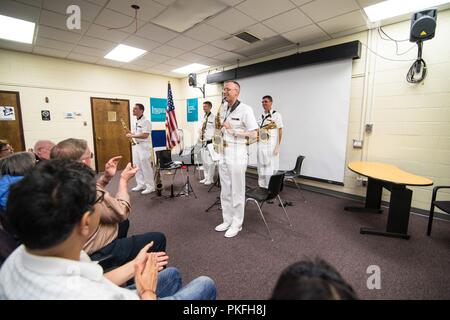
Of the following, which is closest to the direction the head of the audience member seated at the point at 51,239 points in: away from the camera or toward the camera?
away from the camera

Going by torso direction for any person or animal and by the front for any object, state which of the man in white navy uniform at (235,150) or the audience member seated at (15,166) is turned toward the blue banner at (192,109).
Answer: the audience member seated

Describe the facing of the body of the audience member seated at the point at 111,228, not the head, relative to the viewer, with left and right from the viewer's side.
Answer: facing away from the viewer and to the right of the viewer

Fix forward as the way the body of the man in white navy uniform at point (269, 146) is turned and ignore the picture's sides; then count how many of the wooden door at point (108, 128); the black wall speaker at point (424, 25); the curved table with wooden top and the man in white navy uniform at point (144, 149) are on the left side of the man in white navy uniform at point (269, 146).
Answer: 2

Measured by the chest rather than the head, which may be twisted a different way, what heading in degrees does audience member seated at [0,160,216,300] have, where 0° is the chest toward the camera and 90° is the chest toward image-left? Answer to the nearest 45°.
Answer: approximately 225°

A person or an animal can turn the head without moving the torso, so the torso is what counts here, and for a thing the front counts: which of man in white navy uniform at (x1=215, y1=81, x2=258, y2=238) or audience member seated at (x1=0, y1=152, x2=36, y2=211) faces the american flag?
the audience member seated

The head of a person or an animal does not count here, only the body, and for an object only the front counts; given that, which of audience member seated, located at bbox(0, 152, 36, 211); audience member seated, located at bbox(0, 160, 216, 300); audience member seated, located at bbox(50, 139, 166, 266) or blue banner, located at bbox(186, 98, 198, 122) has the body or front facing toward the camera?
the blue banner

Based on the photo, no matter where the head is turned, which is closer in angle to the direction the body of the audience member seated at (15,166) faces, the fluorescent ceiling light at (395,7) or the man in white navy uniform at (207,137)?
the man in white navy uniform

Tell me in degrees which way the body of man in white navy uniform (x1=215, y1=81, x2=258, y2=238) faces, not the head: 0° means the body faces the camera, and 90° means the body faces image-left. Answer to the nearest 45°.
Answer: approximately 45°

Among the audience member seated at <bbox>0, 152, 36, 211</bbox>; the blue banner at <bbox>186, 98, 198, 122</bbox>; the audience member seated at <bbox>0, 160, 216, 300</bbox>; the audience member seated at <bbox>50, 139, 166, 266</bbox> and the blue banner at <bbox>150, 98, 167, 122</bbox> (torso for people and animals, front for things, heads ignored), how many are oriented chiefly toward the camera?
2

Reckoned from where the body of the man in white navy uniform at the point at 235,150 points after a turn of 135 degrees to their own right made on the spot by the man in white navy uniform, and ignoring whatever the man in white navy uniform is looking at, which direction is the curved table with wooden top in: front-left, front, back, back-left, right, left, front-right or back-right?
right

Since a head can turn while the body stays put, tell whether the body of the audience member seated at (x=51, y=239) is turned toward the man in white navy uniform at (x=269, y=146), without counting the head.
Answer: yes

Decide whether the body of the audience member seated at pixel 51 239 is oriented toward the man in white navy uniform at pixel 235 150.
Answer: yes
